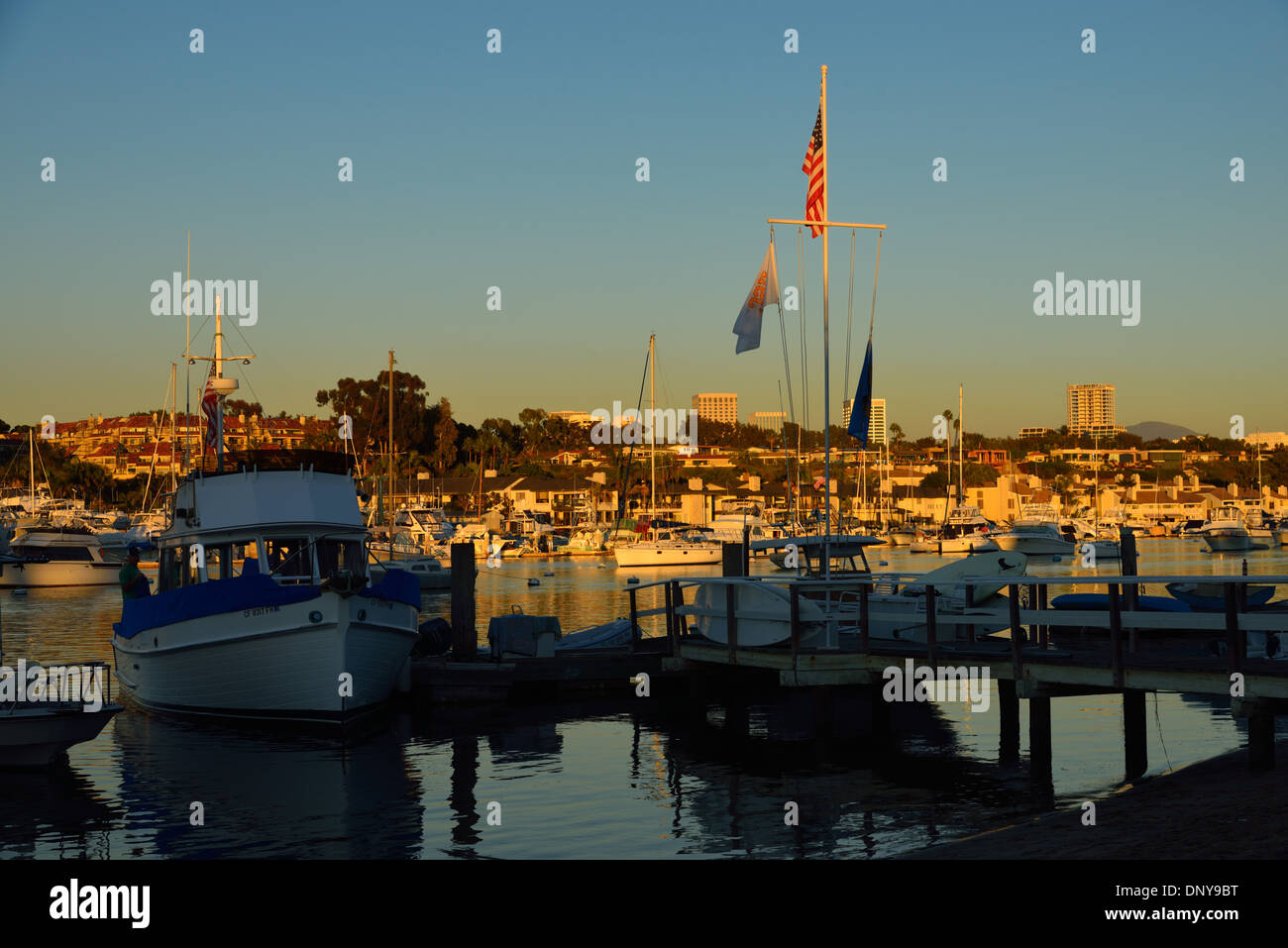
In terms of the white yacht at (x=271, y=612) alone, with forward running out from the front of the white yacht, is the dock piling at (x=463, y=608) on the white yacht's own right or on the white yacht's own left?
on the white yacht's own left

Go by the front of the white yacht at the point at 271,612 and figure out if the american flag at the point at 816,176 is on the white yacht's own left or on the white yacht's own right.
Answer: on the white yacht's own left

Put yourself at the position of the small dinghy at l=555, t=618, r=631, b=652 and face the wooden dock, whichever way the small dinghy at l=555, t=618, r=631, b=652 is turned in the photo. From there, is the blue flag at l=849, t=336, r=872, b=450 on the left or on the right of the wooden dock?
left

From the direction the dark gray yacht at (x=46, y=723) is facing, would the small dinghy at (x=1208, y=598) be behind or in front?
in front

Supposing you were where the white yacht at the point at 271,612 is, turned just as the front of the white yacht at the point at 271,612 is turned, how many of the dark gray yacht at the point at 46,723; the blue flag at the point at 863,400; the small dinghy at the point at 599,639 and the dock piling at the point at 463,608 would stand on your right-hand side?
1

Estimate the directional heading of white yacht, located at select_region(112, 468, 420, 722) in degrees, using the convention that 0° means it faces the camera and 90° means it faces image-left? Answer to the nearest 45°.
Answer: approximately 315°

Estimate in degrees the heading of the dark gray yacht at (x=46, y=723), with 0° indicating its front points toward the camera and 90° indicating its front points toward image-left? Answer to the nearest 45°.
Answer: approximately 270°
